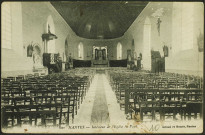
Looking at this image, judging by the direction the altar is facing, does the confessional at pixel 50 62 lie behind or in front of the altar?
in front

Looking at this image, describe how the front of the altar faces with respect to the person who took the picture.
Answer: facing the viewer
